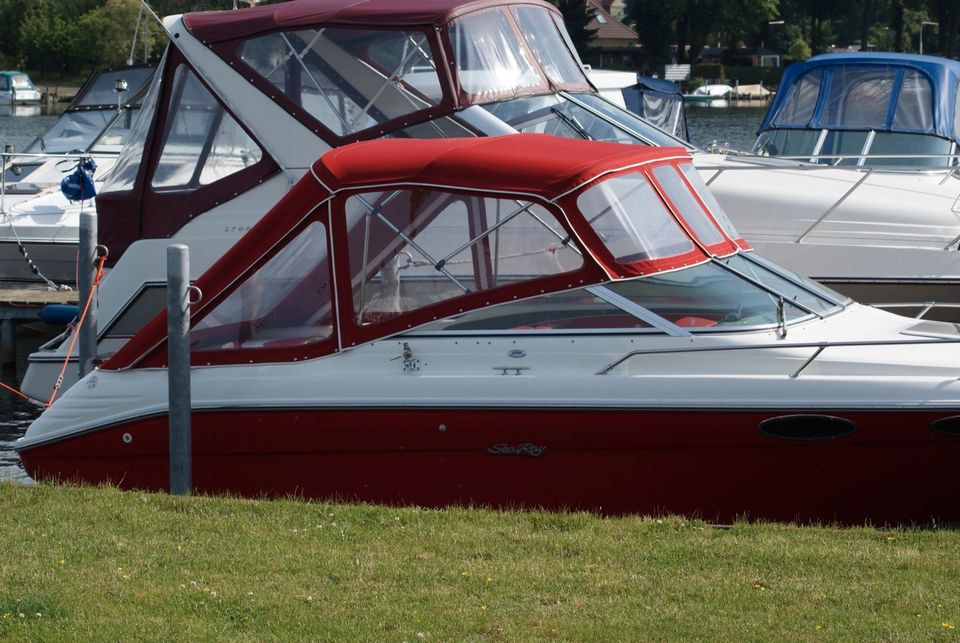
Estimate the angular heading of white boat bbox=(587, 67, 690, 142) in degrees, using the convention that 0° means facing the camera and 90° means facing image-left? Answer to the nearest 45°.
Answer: approximately 90°

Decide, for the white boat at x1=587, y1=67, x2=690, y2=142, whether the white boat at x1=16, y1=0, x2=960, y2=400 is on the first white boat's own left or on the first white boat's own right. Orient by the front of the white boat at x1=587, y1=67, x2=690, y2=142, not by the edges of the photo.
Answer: on the first white boat's own left

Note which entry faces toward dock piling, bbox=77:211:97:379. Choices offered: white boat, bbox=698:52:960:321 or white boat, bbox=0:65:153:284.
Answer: white boat, bbox=698:52:960:321

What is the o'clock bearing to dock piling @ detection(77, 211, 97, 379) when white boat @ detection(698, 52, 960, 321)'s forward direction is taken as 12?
The dock piling is roughly at 12 o'clock from the white boat.

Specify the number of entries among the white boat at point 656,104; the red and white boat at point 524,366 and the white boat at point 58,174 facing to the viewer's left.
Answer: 2

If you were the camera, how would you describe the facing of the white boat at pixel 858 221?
facing the viewer and to the left of the viewer

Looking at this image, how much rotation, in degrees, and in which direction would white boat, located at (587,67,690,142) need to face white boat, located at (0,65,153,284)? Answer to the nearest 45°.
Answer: approximately 45° to its left

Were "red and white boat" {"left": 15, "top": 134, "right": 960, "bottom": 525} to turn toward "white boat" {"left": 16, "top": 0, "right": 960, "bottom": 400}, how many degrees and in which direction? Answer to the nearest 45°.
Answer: approximately 135° to its left

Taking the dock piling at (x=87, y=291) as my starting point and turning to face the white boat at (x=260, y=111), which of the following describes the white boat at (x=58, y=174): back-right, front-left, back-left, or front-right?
front-left

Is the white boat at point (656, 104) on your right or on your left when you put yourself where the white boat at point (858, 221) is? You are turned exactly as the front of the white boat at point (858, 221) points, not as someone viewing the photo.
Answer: on your right

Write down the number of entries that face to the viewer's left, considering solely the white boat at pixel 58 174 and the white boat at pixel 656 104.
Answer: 2

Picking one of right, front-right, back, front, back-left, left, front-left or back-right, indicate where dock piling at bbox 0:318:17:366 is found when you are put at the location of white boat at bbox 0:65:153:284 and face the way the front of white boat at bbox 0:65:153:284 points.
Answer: left

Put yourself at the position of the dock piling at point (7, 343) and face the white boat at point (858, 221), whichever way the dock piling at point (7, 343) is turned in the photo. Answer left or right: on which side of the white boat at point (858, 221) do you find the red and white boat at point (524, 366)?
right

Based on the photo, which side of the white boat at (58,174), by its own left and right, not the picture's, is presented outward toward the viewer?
left

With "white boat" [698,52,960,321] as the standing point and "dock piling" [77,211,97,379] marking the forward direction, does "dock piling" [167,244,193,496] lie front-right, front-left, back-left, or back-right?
front-left

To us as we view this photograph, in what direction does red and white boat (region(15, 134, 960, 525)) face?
facing to the right of the viewer
